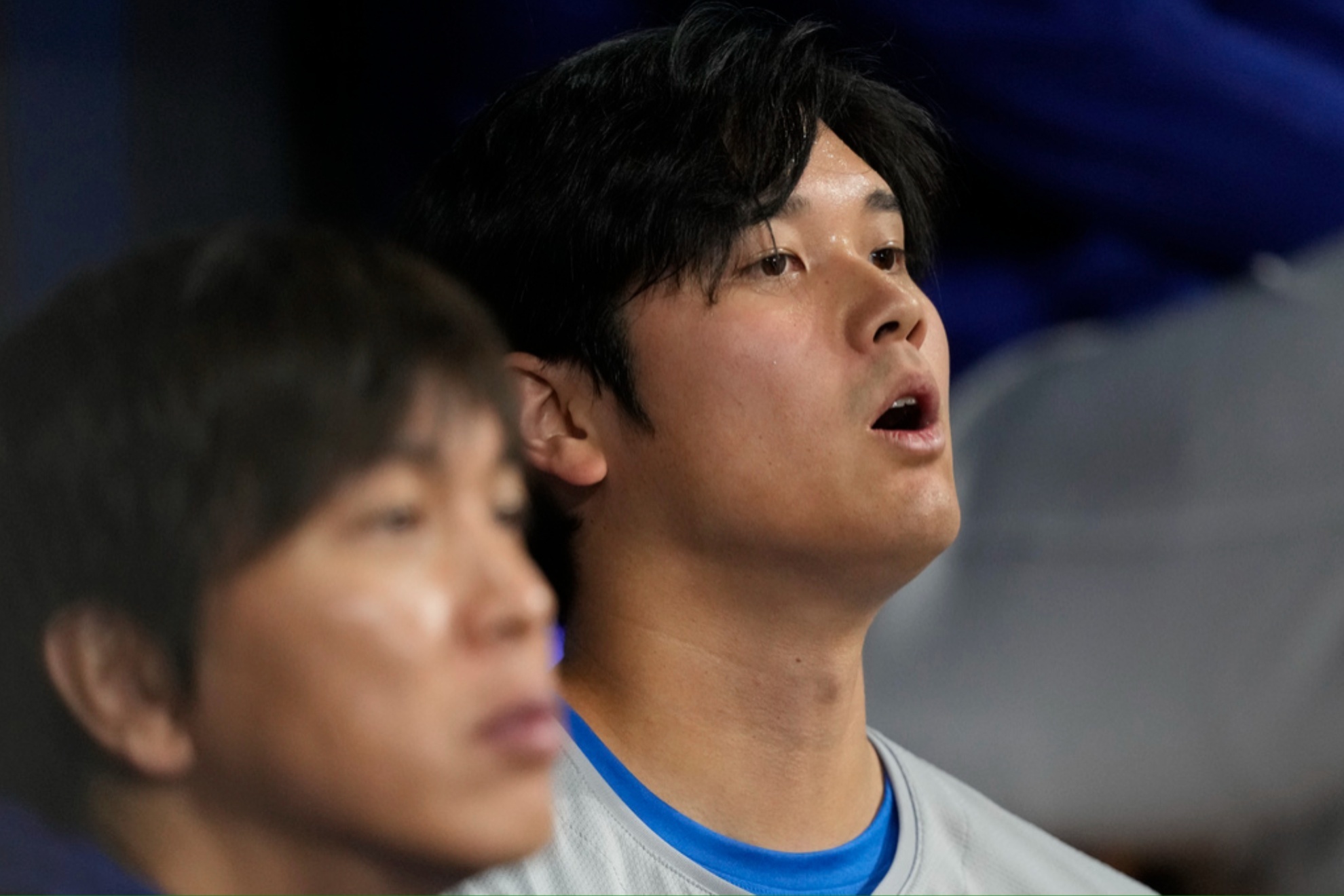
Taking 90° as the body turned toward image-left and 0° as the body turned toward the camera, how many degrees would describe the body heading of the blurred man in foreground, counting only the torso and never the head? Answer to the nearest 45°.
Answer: approximately 315°

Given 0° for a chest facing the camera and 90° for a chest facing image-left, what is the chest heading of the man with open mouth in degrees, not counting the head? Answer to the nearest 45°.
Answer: approximately 315°

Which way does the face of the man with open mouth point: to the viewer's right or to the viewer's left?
to the viewer's right

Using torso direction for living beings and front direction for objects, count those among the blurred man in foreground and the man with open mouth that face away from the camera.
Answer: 0
